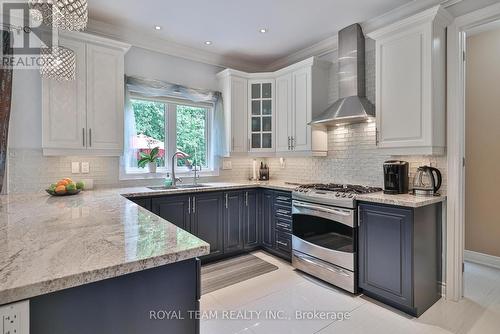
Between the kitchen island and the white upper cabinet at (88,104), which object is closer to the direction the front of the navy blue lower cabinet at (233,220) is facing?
the kitchen island

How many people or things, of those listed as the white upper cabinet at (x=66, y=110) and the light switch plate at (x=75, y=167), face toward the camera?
2

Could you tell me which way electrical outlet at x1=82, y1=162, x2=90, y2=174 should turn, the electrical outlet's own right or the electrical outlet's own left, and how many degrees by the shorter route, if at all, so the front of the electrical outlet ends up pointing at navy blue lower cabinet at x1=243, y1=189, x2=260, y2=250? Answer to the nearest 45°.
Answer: approximately 90° to the electrical outlet's own left

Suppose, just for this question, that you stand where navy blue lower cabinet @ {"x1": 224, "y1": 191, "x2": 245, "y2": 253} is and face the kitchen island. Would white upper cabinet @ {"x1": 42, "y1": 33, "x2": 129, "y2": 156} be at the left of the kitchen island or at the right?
right

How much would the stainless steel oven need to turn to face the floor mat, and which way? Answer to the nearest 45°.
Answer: approximately 45° to its right

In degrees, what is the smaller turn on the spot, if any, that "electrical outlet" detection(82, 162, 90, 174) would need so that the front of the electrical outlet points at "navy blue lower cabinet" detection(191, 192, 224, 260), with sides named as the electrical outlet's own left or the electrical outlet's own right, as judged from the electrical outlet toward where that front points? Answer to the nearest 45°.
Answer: approximately 90° to the electrical outlet's own left

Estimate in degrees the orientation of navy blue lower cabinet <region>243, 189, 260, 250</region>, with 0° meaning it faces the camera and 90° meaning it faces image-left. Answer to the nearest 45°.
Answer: approximately 315°

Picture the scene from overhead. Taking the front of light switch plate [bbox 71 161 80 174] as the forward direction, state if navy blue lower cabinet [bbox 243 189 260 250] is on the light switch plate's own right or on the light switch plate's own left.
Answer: on the light switch plate's own left
